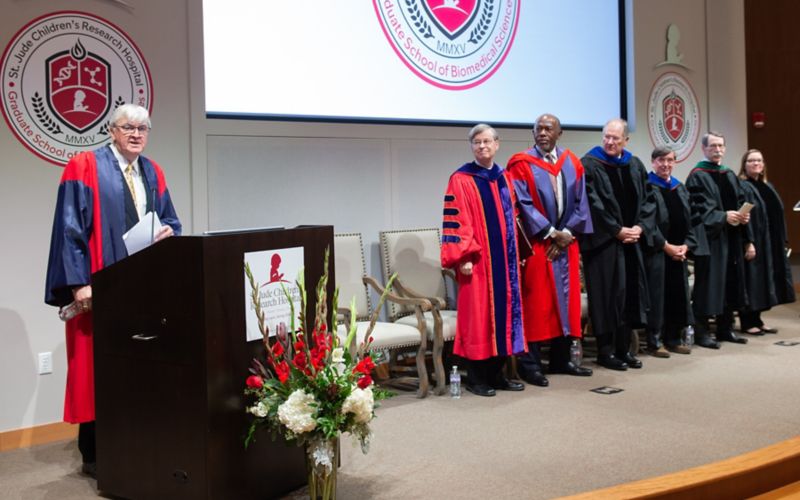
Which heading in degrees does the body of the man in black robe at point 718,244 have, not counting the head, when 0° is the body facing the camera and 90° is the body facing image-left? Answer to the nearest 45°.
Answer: approximately 315°

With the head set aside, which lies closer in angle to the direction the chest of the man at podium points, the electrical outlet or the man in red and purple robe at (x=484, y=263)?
the man in red and purple robe

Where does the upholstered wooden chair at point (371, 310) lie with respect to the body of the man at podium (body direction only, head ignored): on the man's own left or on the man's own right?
on the man's own left

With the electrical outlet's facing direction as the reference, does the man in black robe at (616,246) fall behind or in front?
in front

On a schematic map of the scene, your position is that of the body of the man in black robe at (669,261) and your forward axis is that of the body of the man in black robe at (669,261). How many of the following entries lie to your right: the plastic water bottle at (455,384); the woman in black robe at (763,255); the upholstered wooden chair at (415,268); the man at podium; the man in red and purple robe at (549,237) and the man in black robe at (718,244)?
4

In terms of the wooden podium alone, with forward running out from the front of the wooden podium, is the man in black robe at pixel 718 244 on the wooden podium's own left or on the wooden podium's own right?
on the wooden podium's own left

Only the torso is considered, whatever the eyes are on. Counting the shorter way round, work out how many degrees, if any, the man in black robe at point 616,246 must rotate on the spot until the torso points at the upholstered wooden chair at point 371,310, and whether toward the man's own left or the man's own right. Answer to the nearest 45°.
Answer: approximately 90° to the man's own right

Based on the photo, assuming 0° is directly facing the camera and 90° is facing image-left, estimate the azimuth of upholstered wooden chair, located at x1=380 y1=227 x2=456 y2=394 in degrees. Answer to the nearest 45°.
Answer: approximately 315°

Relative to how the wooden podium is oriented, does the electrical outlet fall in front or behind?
behind
